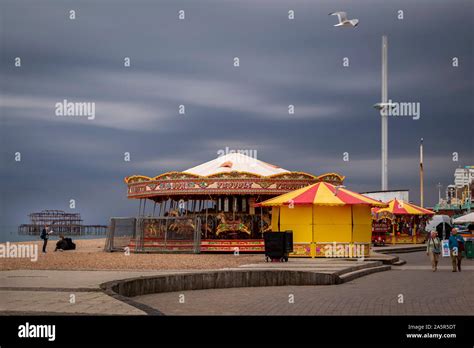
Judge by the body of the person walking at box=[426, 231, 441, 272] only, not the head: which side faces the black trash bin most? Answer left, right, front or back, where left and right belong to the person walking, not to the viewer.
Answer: right

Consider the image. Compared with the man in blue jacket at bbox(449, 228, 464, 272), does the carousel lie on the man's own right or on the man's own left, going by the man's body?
on the man's own right

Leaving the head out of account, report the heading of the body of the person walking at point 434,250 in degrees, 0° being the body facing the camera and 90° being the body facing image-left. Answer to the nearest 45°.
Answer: approximately 0°

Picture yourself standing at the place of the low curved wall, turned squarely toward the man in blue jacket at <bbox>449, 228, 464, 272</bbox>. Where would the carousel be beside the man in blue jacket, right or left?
left

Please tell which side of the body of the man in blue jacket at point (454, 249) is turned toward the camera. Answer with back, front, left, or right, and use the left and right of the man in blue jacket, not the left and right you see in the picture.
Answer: front

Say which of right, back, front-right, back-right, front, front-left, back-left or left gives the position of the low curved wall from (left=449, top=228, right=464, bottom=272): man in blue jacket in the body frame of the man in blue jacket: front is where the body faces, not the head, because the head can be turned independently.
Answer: front-right

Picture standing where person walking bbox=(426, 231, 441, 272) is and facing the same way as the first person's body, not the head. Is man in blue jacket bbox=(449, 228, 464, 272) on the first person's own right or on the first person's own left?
on the first person's own left

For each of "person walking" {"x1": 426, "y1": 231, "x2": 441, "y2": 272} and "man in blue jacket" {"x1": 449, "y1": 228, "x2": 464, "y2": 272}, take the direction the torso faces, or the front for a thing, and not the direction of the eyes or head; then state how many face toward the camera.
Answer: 2

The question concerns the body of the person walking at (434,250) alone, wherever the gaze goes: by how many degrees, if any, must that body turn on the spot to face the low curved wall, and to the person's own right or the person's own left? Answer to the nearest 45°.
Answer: approximately 45° to the person's own right
